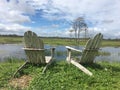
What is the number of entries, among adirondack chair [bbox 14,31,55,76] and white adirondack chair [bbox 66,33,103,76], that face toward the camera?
0

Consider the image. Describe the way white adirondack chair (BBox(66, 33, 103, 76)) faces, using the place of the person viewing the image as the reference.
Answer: facing away from the viewer and to the left of the viewer

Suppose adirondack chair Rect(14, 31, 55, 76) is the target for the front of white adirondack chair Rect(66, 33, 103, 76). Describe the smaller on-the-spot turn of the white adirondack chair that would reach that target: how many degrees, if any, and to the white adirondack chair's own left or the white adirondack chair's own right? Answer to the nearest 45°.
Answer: approximately 45° to the white adirondack chair's own left

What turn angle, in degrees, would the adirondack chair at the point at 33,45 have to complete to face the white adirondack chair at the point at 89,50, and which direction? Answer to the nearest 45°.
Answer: approximately 45° to its right

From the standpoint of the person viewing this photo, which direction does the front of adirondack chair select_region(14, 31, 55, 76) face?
facing away from the viewer and to the right of the viewer
